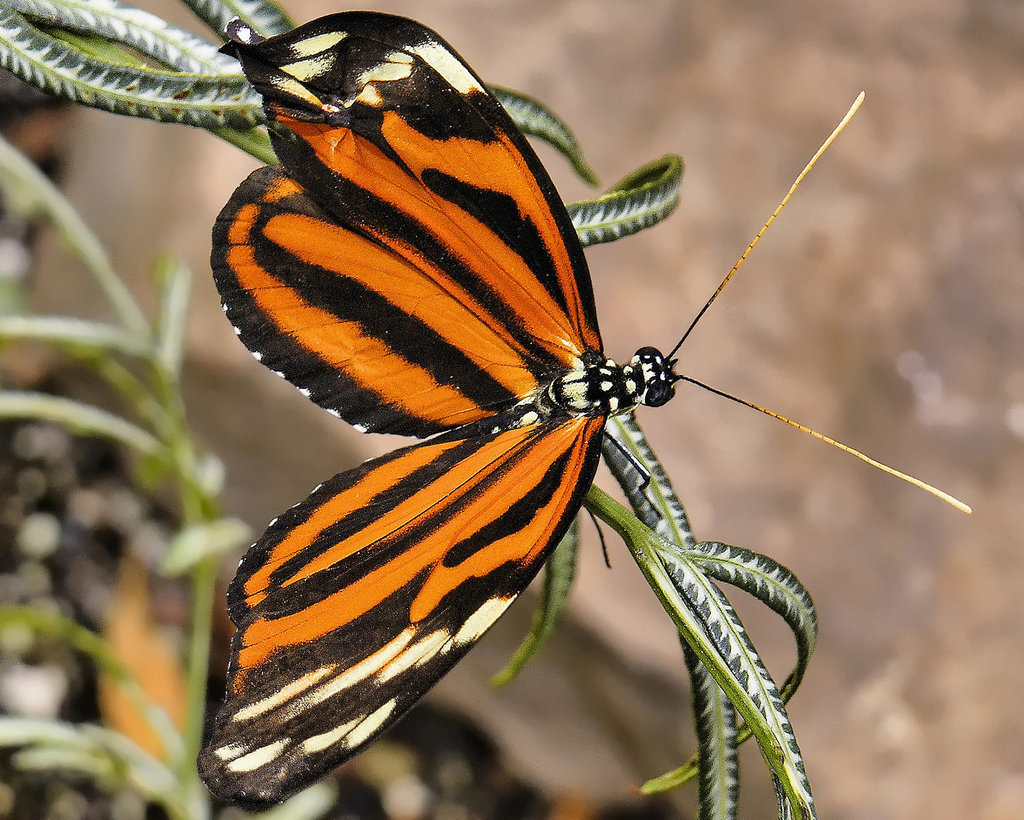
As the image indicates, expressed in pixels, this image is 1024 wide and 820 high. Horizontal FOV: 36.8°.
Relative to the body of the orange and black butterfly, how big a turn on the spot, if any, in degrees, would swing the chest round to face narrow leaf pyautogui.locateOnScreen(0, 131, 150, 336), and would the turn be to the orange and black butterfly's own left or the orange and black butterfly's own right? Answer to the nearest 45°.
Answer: approximately 135° to the orange and black butterfly's own left

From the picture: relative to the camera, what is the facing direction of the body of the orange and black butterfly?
to the viewer's right
